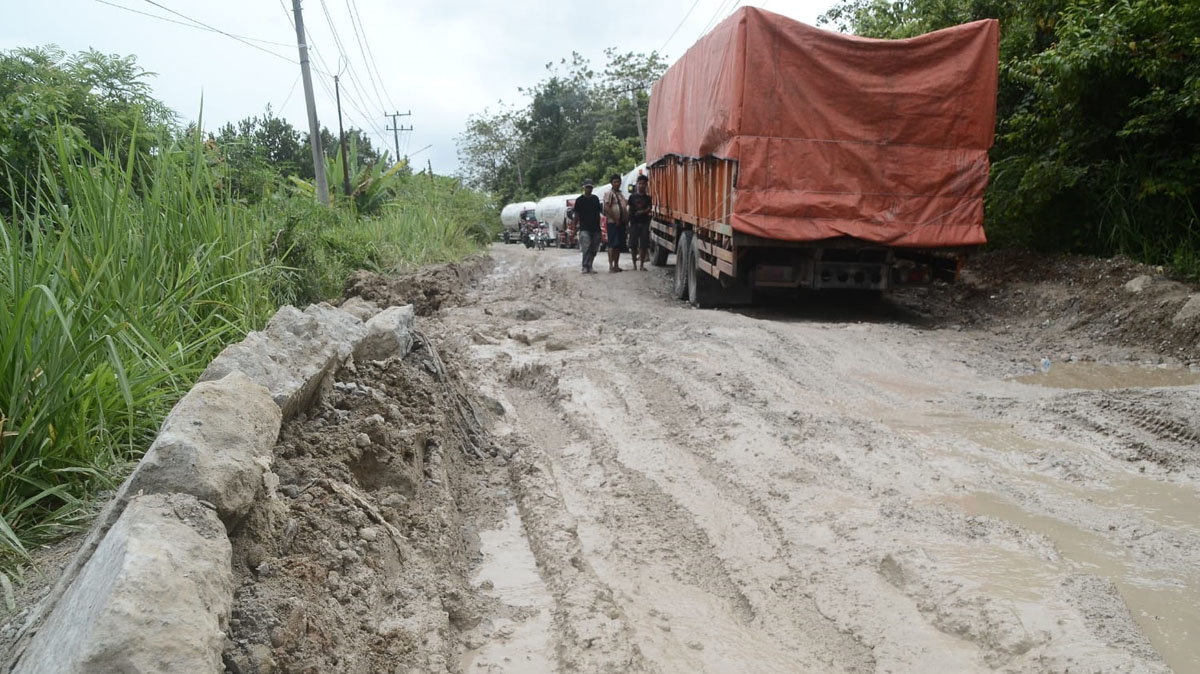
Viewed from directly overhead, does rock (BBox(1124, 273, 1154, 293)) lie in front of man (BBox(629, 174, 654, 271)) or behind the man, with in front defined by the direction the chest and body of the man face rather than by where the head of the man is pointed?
in front

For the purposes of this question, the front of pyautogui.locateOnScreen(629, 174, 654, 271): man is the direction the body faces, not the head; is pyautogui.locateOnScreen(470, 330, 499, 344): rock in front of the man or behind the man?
in front

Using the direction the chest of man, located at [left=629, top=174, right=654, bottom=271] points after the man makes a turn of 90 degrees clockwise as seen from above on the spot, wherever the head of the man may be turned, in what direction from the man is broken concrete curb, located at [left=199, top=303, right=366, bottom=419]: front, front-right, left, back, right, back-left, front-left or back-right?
left

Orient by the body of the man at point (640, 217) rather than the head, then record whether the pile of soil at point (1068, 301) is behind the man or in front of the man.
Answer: in front

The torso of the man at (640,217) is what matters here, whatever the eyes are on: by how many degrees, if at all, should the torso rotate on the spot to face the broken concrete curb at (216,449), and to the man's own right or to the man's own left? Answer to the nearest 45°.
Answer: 0° — they already face it

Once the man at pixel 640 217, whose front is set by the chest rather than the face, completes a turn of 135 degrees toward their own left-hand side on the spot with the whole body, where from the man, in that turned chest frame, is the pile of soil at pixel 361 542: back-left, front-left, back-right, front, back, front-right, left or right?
back-right

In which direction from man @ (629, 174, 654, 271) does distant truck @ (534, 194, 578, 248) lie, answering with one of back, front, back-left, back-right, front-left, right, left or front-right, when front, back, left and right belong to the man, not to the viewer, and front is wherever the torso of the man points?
back

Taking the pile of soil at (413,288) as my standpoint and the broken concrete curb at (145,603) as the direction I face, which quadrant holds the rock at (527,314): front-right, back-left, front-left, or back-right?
front-left

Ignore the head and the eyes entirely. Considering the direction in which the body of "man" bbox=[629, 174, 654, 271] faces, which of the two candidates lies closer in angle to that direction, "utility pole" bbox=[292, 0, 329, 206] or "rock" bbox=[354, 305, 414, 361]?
the rock

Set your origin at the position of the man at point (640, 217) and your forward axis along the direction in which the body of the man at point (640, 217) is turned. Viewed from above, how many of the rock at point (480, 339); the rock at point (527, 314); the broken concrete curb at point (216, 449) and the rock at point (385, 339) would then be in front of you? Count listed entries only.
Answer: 4

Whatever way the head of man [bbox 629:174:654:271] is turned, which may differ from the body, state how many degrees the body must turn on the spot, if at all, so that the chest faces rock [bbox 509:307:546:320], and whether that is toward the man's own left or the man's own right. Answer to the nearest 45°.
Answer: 0° — they already face it

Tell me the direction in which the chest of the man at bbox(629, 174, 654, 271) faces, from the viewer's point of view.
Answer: toward the camera

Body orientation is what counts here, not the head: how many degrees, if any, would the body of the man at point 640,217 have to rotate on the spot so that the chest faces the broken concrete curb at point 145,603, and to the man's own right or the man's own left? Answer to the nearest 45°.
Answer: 0° — they already face it

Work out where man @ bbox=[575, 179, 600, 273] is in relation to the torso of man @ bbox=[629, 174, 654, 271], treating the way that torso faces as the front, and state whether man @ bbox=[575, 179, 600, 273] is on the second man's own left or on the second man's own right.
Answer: on the second man's own right

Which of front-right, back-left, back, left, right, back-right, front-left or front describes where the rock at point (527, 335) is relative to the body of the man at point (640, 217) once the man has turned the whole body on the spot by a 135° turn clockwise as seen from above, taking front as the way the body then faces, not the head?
back-left

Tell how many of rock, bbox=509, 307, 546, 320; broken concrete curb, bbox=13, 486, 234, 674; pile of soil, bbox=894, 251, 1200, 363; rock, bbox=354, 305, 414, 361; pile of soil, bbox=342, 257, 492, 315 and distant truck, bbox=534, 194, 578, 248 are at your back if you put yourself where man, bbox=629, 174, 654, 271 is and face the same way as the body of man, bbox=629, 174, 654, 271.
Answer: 1

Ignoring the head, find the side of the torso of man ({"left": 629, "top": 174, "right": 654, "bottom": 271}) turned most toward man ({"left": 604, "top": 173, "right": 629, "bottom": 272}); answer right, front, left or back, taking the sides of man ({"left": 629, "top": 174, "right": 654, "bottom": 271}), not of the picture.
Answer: right
